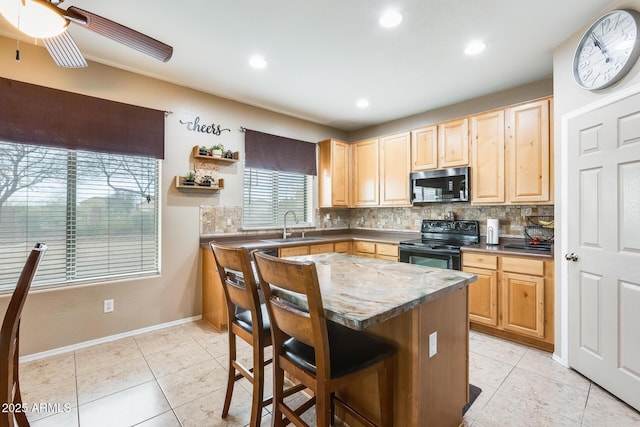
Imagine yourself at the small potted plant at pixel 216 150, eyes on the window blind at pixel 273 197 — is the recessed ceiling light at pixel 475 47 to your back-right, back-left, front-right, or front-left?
front-right

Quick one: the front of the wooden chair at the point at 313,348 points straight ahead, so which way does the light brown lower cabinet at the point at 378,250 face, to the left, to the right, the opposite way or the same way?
the opposite way

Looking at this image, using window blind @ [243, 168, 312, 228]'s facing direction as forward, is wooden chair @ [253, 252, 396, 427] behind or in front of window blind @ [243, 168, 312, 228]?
in front

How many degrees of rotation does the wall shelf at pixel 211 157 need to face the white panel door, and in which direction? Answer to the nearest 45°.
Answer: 0° — it already faces it

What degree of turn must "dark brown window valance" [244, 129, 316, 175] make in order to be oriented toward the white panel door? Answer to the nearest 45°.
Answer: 0° — it already faces it

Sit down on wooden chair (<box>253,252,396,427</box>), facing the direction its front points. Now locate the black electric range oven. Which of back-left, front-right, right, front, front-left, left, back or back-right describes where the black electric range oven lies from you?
front

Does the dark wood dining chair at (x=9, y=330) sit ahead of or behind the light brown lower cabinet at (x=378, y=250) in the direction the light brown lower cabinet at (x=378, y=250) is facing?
ahead

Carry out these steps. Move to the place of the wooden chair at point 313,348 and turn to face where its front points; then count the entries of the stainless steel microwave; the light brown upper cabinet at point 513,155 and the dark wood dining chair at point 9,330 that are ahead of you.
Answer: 2

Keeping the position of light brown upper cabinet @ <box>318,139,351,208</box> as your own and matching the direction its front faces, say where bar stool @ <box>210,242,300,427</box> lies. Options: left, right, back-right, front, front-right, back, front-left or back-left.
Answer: front-right

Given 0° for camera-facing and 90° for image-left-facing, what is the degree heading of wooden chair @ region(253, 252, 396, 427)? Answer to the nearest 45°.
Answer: approximately 225°

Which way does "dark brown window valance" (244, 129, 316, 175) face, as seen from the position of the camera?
facing the viewer and to the right of the viewer
